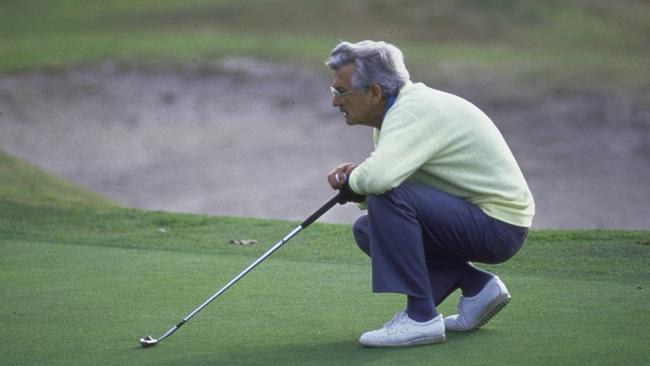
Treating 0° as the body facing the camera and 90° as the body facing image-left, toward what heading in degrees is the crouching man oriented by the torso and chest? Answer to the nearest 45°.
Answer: approximately 90°

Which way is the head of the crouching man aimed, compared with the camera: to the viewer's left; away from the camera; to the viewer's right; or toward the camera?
to the viewer's left
